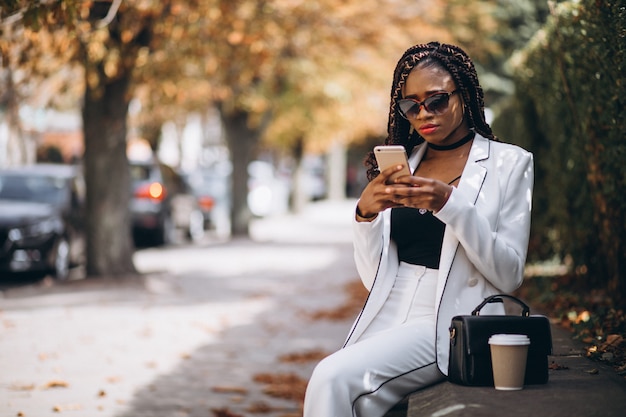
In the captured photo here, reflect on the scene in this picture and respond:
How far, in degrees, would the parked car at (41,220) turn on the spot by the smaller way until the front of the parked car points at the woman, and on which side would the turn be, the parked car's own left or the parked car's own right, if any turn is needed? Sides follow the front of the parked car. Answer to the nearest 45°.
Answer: approximately 45° to the parked car's own left

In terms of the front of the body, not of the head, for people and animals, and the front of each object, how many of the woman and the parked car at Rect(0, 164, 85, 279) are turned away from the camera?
0

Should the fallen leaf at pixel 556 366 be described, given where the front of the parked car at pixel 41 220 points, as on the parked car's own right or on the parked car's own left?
on the parked car's own left

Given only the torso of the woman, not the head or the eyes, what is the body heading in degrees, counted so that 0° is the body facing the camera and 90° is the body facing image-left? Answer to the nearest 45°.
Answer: approximately 45°

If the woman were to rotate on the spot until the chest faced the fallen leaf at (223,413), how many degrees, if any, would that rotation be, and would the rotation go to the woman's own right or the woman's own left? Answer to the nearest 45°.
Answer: approximately 90° to the woman's own right

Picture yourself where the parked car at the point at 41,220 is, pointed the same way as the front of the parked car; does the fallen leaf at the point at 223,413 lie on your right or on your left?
on your left
